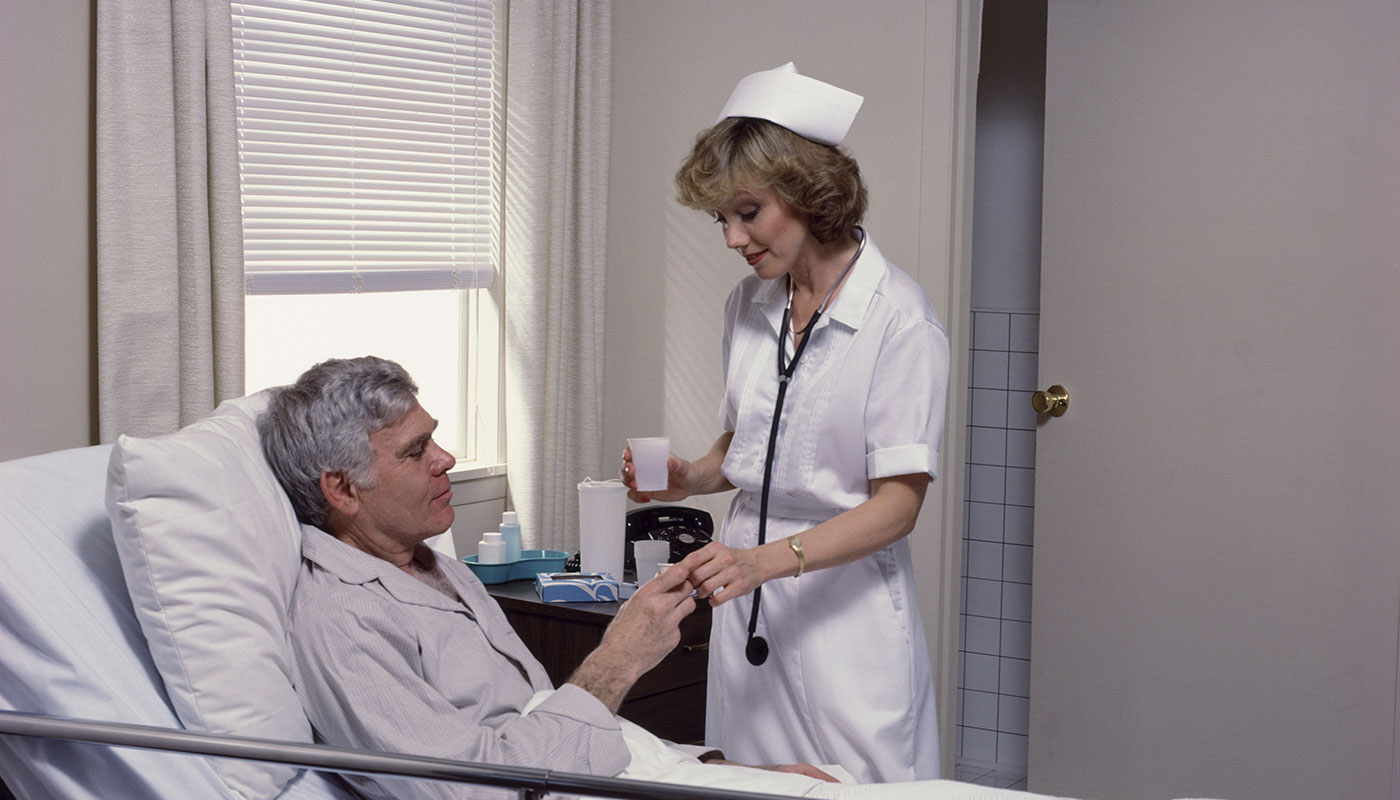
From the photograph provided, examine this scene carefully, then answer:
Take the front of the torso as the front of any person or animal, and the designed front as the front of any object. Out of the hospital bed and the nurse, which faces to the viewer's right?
the hospital bed

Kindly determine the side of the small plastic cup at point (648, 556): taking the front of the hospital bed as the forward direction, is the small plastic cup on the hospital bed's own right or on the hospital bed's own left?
on the hospital bed's own left

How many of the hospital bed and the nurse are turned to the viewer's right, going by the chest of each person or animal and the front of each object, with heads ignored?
1

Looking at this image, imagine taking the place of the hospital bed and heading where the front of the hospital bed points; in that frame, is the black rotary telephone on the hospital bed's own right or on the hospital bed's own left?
on the hospital bed's own left

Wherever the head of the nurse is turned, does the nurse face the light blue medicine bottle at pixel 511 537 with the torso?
no

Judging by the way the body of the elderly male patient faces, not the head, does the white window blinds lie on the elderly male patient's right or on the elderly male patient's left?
on the elderly male patient's left

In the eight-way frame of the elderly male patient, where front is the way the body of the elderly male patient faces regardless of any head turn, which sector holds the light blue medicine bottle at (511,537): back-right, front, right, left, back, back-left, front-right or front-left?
left

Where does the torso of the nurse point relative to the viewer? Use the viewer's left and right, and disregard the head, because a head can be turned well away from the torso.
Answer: facing the viewer and to the left of the viewer

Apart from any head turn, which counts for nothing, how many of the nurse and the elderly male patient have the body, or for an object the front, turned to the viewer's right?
1

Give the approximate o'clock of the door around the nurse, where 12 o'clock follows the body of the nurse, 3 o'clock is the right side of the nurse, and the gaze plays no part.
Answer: The door is roughly at 6 o'clock from the nurse.

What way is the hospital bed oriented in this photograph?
to the viewer's right

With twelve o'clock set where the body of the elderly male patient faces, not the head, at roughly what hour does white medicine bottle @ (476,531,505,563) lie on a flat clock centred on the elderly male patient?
The white medicine bottle is roughly at 9 o'clock from the elderly male patient.

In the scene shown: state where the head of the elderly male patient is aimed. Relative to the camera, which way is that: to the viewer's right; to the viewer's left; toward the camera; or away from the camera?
to the viewer's right

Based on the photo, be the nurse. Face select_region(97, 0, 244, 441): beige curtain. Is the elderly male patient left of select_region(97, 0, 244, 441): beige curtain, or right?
left

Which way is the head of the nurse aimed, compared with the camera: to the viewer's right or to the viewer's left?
to the viewer's left

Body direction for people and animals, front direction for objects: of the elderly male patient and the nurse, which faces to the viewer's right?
the elderly male patient

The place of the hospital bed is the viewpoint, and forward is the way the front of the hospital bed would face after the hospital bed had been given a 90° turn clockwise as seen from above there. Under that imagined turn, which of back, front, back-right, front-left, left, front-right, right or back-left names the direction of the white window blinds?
back

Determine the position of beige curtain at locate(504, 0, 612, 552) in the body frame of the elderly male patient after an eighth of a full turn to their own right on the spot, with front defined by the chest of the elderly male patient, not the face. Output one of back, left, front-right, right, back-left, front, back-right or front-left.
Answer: back-left

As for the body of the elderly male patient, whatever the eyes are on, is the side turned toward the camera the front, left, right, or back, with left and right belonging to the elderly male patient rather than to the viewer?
right
